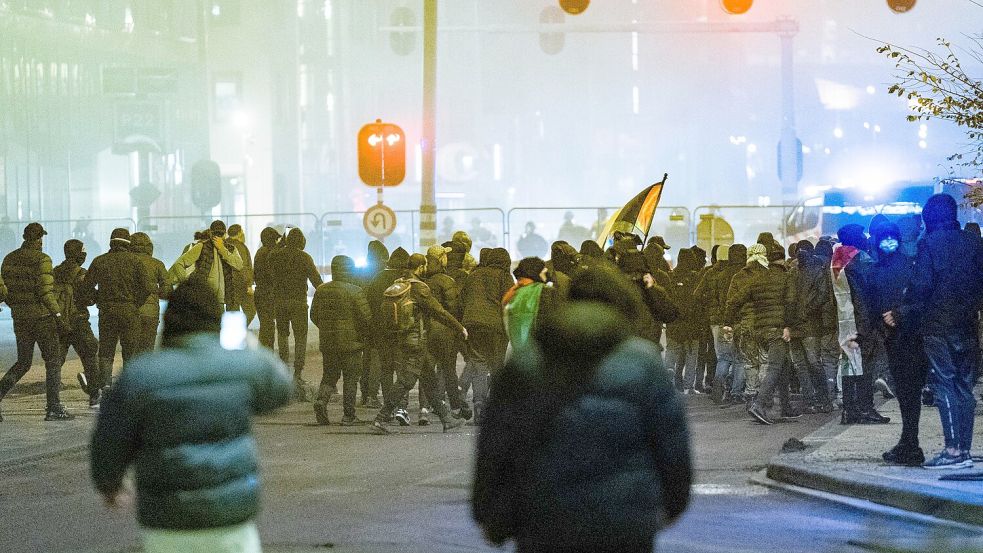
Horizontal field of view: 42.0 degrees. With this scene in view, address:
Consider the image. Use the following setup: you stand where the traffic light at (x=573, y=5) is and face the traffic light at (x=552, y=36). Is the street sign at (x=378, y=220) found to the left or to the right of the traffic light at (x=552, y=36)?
left

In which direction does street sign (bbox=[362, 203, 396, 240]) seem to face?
toward the camera

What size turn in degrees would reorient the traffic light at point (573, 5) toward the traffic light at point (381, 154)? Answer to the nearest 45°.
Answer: approximately 135° to its right

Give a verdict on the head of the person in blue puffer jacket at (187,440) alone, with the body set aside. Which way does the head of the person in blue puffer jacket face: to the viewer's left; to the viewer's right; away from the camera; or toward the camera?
away from the camera

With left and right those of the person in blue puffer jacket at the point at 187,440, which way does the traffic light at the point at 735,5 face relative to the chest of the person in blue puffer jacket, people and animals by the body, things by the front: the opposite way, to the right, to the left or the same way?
the opposite way

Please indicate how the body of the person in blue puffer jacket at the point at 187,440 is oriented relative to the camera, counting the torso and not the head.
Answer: away from the camera

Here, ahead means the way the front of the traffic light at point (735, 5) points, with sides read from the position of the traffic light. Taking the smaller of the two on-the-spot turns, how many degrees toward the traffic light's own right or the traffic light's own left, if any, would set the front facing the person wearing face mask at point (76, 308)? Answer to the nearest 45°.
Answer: approximately 45° to the traffic light's own right

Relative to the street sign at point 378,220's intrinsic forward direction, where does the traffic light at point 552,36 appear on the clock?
The traffic light is roughly at 8 o'clock from the street sign.

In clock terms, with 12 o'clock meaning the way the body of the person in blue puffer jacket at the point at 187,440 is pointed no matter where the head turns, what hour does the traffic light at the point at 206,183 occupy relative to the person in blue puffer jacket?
The traffic light is roughly at 12 o'clock from the person in blue puffer jacket.

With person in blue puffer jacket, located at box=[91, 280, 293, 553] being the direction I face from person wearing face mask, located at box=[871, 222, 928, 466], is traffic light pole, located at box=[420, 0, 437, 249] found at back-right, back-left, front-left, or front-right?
back-right

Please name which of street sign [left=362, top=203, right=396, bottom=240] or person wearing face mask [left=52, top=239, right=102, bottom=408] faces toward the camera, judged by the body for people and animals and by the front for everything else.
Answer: the street sign

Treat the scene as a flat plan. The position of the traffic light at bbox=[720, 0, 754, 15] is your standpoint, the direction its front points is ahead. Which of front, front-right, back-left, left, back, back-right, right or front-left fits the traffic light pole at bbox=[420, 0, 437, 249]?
back-right
